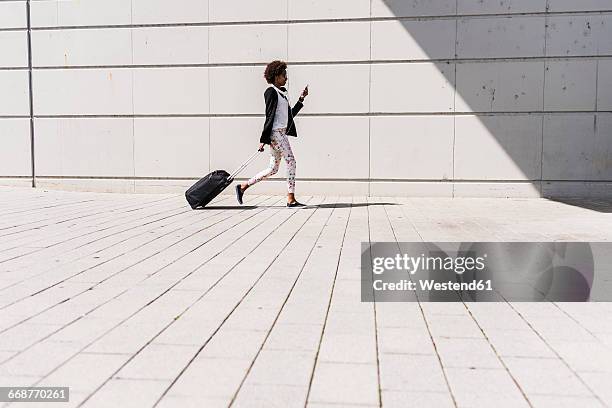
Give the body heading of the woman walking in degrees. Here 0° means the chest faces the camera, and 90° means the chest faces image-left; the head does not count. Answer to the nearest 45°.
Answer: approximately 270°

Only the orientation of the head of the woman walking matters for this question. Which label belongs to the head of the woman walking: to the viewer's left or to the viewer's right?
to the viewer's right
